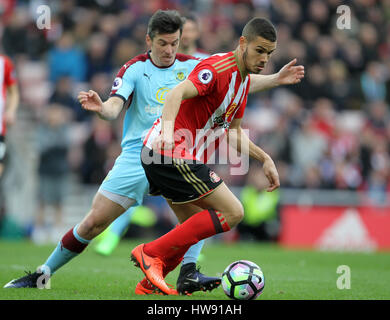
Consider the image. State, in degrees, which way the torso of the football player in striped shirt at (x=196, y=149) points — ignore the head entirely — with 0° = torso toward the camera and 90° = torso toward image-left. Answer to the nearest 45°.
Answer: approximately 315°

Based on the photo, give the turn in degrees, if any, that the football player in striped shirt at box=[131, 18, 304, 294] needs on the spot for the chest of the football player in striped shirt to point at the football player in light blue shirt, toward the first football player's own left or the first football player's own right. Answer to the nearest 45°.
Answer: approximately 180°

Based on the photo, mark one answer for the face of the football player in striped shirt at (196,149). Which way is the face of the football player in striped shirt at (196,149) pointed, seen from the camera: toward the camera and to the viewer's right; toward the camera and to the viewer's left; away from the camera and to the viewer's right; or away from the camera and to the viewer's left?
toward the camera and to the viewer's right

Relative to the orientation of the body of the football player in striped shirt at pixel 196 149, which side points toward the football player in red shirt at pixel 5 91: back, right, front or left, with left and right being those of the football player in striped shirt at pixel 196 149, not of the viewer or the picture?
back
